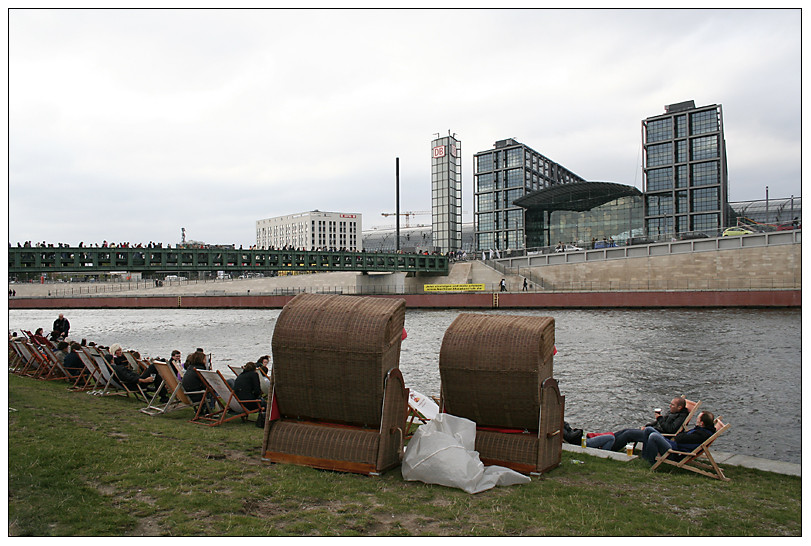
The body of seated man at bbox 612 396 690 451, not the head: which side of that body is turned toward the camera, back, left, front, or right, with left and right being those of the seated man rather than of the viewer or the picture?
left

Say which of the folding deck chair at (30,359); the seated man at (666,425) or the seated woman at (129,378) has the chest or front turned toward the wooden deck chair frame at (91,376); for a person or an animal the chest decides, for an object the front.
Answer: the seated man at (666,425)

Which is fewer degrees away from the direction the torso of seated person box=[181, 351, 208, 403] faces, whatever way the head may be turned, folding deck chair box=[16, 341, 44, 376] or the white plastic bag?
the folding deck chair

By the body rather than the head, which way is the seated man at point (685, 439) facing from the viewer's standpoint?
to the viewer's left

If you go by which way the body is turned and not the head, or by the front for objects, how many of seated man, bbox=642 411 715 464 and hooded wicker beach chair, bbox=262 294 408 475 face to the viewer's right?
0

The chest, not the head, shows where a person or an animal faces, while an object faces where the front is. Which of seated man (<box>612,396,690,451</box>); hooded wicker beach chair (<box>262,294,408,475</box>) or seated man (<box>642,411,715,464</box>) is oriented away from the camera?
the hooded wicker beach chair

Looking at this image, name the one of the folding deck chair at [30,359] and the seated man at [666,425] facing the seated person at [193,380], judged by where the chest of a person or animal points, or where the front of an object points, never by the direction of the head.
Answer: the seated man at [666,425]

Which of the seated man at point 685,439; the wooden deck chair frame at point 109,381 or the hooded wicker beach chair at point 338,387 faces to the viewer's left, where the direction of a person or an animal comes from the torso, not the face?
the seated man

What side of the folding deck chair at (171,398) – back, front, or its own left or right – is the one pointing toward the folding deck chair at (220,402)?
right

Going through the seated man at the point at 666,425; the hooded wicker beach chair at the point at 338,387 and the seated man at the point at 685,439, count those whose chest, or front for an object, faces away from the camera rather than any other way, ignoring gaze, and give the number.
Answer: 1

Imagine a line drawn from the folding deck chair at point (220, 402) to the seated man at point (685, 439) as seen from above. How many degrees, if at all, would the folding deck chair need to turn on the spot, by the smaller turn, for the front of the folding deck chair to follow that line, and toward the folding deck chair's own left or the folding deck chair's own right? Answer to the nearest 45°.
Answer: approximately 90° to the folding deck chair's own right

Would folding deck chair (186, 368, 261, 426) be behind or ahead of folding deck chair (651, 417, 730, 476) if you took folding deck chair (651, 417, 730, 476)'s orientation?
ahead

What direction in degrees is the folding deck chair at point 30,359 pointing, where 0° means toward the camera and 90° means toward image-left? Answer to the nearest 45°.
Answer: approximately 225°

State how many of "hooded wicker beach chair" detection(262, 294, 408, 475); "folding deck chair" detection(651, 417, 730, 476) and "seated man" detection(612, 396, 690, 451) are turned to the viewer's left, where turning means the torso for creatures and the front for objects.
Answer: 2

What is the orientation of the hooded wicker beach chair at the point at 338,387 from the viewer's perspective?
away from the camera

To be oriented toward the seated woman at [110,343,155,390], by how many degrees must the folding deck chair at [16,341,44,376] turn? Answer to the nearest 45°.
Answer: approximately 135° to its right

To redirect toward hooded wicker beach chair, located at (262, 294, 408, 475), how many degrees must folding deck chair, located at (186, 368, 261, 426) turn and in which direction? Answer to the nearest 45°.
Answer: approximately 135° to its right
